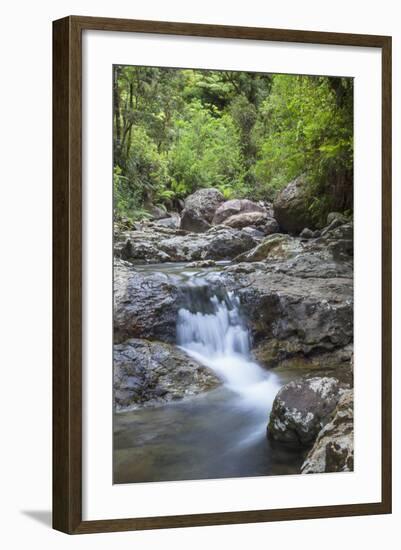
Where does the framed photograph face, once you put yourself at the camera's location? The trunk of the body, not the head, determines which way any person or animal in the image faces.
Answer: facing the viewer and to the right of the viewer
